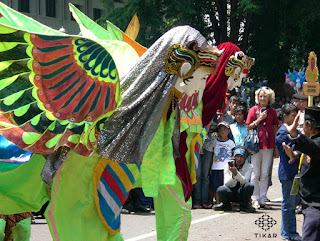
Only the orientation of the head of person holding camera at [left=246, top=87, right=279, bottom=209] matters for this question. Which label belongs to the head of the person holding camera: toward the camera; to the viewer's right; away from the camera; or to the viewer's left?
toward the camera

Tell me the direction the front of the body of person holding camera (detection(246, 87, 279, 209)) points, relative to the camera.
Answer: toward the camera

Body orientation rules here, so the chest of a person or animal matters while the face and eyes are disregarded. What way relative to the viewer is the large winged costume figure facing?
to the viewer's right

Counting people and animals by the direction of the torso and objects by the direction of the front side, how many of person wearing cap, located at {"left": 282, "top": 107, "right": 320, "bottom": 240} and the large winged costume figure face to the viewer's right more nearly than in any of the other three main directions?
1

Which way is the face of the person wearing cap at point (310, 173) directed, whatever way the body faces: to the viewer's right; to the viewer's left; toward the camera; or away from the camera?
to the viewer's left

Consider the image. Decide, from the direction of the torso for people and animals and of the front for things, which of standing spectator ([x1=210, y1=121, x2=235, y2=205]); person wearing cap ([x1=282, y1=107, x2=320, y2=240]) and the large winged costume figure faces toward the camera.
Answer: the standing spectator

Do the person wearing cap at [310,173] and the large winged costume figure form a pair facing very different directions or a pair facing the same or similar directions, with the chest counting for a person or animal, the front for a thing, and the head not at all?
very different directions

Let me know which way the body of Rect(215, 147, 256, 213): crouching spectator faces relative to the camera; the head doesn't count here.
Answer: toward the camera

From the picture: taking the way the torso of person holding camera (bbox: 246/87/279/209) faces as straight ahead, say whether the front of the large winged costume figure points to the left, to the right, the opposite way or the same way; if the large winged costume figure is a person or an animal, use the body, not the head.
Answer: to the left

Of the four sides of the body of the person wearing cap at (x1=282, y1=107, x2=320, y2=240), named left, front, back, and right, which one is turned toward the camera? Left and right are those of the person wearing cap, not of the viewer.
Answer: left

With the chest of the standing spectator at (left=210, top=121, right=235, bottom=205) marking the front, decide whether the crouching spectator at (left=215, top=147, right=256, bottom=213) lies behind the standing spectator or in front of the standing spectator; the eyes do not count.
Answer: in front

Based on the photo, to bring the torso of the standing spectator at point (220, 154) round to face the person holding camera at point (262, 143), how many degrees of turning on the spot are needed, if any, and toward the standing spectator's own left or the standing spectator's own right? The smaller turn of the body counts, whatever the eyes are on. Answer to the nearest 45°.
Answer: approximately 90° to the standing spectator's own left

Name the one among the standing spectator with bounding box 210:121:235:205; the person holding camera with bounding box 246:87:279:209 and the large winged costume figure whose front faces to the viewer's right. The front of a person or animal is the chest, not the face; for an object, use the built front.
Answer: the large winged costume figure

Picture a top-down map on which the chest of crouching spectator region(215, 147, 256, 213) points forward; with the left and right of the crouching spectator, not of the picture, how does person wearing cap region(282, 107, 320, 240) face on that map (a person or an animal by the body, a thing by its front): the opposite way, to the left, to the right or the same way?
to the right

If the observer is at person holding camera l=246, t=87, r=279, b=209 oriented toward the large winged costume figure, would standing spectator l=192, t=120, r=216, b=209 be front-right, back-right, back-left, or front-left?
front-right

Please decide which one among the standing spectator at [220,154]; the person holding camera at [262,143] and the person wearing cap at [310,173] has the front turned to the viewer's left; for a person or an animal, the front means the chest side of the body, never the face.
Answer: the person wearing cap
